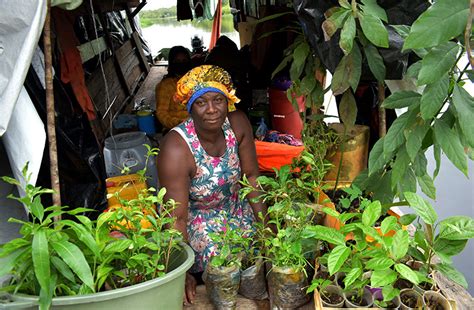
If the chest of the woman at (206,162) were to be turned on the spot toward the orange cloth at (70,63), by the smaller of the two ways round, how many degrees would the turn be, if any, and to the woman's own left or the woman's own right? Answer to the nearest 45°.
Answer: approximately 135° to the woman's own right

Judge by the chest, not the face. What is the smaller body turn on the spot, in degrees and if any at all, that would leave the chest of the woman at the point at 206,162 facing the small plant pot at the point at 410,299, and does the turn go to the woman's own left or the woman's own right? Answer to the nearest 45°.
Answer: approximately 45° to the woman's own left

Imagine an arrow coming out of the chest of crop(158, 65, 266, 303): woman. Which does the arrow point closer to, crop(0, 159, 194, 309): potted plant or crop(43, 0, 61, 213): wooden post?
the potted plant

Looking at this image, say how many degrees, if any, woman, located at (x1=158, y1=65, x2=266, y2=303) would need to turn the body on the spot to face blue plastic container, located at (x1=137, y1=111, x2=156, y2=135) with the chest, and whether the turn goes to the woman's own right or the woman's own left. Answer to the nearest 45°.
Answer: approximately 180°

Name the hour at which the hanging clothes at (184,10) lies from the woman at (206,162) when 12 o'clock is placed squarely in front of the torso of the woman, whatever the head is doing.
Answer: The hanging clothes is roughly at 6 o'clock from the woman.

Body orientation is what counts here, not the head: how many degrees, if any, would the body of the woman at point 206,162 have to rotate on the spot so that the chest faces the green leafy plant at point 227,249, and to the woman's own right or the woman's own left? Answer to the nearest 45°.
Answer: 0° — they already face it

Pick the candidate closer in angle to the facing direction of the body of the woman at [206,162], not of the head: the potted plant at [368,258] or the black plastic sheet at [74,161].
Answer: the potted plant

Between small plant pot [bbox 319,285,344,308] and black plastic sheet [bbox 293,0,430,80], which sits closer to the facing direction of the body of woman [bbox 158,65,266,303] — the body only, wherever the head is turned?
the small plant pot

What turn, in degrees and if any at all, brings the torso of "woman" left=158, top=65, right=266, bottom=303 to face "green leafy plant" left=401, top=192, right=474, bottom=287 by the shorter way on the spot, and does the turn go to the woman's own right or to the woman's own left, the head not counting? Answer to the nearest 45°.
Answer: approximately 45° to the woman's own left

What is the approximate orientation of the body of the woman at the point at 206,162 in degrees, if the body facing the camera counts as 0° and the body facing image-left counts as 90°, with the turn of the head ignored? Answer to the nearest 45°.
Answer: approximately 0°

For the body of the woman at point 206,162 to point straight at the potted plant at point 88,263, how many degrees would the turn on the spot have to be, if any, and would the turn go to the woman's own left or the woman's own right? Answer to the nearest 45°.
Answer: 0° — they already face it
